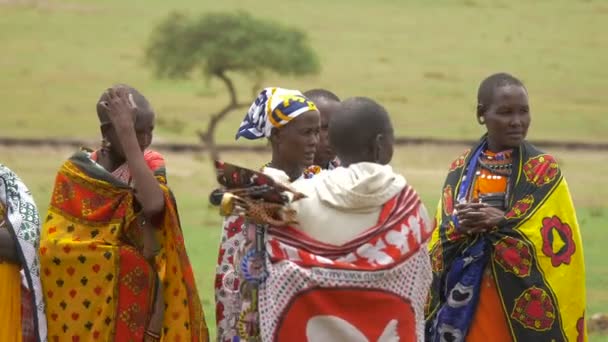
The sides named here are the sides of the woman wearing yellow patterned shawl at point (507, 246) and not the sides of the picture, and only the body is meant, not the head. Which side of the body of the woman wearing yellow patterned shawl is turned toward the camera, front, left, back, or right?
front

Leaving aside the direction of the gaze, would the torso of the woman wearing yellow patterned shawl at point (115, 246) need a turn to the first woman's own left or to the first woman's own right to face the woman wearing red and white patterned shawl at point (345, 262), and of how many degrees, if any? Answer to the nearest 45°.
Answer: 0° — they already face them

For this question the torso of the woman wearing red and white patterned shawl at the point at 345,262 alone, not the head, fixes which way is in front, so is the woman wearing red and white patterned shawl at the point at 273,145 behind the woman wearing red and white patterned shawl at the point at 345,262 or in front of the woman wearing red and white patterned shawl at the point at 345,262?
in front

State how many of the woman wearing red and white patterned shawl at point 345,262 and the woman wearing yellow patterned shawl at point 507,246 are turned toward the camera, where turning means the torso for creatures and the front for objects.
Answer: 1

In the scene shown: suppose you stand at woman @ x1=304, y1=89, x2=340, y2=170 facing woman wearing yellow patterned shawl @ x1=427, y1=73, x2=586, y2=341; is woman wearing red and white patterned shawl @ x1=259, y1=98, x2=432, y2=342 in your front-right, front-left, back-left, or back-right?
front-right

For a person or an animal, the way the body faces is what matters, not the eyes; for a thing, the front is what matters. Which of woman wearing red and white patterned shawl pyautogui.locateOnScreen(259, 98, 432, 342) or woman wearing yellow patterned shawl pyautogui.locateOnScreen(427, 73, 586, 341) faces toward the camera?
the woman wearing yellow patterned shawl

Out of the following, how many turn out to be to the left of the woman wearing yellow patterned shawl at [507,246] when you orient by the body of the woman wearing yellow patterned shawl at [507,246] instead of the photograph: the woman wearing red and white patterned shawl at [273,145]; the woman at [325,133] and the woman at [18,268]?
0

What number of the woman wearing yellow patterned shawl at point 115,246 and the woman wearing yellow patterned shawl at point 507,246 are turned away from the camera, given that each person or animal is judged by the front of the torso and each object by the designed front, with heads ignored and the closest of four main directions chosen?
0

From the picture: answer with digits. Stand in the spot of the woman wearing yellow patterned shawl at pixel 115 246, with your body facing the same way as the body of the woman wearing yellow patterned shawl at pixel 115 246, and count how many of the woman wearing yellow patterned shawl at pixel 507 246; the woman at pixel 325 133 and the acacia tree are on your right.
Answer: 0

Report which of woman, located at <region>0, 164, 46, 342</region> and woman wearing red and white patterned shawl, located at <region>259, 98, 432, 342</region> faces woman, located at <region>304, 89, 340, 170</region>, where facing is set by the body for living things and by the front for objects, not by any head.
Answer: the woman wearing red and white patterned shawl

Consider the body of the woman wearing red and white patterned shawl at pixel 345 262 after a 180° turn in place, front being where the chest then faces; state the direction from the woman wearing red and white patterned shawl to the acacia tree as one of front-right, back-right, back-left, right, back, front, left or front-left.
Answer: back

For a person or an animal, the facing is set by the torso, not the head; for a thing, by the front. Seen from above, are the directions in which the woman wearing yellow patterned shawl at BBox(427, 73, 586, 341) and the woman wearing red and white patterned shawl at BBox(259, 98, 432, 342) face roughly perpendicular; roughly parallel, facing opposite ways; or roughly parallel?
roughly parallel, facing opposite ways

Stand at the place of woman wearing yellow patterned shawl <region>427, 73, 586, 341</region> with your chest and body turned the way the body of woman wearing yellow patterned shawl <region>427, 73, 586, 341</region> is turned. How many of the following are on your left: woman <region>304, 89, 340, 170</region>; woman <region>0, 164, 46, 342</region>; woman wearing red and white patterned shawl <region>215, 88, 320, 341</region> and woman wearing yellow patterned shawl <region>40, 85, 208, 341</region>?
0

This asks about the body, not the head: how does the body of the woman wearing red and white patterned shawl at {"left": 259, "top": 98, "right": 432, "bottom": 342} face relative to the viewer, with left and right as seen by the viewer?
facing away from the viewer

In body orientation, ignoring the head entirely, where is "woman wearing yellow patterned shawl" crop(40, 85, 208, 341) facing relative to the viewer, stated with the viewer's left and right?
facing the viewer and to the right of the viewer
